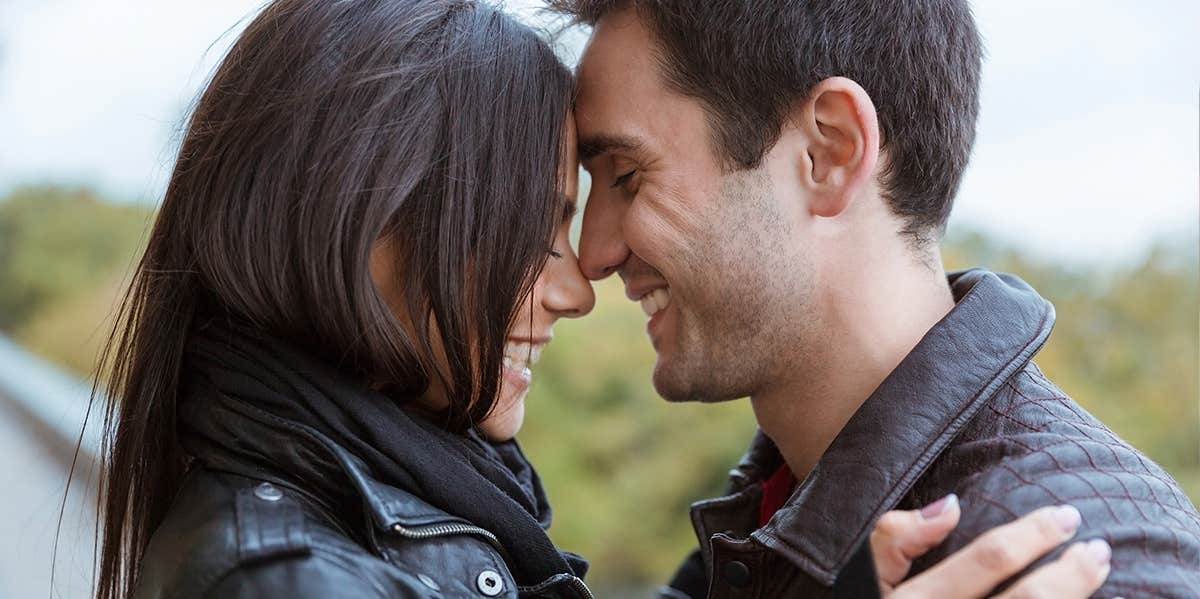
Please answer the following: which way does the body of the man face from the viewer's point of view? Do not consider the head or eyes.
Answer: to the viewer's left

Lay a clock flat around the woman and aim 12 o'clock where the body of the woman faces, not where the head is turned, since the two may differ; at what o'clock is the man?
The man is roughly at 11 o'clock from the woman.

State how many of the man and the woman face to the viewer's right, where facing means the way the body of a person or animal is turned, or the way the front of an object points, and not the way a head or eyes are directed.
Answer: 1

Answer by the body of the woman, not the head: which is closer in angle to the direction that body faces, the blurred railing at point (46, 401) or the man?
the man

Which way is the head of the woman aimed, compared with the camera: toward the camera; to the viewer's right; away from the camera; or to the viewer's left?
to the viewer's right

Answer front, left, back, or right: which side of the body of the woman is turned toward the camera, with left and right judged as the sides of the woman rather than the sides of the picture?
right

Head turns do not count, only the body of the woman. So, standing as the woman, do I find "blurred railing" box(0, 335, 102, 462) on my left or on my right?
on my left

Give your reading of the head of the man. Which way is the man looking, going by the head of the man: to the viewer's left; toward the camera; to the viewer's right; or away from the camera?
to the viewer's left

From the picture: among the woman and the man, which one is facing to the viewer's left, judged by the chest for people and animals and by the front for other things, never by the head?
the man

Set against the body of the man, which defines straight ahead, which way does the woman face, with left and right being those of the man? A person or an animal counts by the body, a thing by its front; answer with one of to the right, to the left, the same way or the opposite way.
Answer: the opposite way
